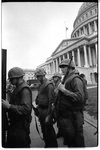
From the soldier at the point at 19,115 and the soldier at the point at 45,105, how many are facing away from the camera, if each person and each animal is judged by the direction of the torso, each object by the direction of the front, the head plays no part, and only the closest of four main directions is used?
0

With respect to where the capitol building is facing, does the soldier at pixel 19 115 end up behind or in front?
in front

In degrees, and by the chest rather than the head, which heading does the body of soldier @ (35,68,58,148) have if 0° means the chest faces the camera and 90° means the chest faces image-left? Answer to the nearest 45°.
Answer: approximately 45°

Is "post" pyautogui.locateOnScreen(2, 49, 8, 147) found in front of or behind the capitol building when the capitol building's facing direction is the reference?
in front

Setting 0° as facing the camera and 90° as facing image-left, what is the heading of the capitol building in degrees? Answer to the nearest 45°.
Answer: approximately 45°

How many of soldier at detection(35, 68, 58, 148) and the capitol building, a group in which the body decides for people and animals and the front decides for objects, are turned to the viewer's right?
0
